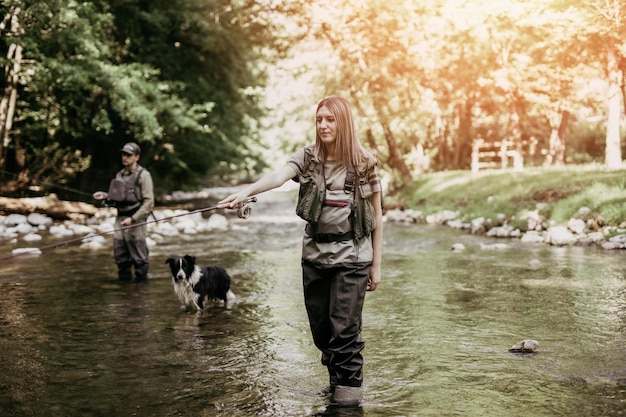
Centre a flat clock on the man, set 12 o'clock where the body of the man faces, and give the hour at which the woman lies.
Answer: The woman is roughly at 10 o'clock from the man.

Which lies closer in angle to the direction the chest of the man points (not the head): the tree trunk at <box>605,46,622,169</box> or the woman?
the woman

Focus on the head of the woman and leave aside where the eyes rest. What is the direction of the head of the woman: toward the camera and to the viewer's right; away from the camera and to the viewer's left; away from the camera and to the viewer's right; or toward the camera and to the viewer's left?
toward the camera and to the viewer's left

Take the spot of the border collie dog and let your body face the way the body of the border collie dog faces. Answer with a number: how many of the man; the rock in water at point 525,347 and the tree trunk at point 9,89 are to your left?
1

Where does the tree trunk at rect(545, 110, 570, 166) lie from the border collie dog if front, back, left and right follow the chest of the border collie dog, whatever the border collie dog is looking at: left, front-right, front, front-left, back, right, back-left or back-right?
back

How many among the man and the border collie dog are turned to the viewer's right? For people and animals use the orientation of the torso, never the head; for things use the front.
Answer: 0

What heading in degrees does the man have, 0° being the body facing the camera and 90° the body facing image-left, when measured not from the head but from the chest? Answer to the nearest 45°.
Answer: approximately 45°

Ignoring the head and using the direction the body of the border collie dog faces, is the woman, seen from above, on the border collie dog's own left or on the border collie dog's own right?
on the border collie dog's own left

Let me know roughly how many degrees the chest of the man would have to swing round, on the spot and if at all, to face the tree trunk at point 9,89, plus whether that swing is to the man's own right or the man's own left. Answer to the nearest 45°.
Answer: approximately 135° to the man's own right
